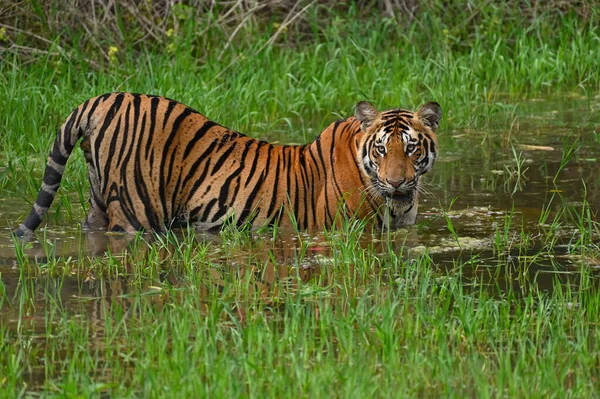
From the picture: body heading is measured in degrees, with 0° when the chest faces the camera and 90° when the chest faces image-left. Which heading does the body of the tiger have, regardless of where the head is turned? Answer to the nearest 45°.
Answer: approximately 270°
